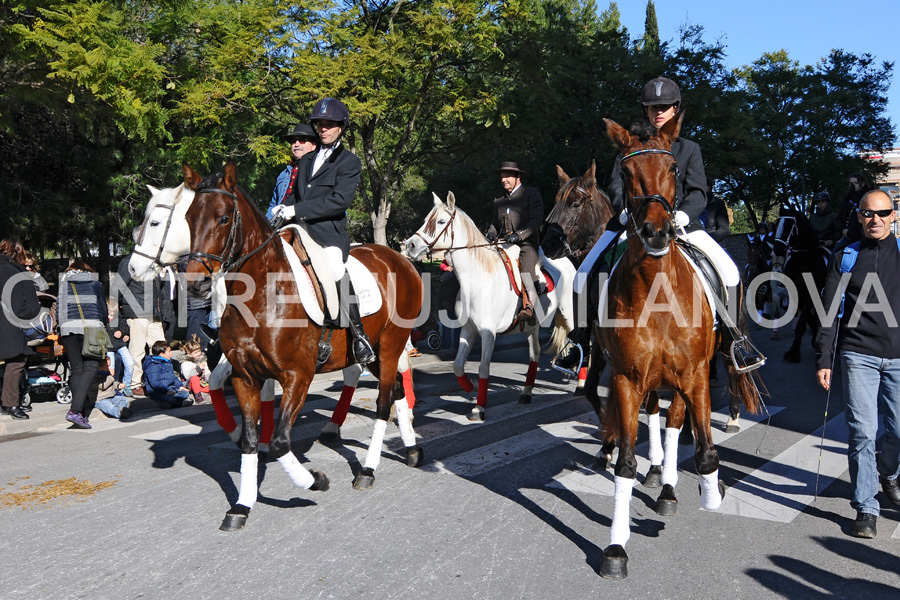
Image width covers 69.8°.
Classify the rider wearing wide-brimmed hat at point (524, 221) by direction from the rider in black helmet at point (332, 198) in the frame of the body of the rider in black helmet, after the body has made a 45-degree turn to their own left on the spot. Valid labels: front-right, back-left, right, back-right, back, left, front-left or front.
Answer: back-left

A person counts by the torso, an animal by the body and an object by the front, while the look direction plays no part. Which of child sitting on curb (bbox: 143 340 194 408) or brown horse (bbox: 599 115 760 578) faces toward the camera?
the brown horse

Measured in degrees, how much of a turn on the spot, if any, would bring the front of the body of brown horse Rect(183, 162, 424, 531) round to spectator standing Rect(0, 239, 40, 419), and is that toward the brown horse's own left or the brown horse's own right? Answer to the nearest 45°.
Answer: approximately 90° to the brown horse's own right

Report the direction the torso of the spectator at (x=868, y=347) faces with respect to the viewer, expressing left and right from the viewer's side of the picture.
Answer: facing the viewer

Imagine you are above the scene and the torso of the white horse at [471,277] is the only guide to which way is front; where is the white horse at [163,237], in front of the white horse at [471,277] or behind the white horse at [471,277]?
in front

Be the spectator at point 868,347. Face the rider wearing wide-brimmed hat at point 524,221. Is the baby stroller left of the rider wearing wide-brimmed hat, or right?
left

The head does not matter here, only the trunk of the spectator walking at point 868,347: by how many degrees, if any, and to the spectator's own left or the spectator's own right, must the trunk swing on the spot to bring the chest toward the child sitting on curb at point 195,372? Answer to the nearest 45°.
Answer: approximately 90° to the spectator's own right

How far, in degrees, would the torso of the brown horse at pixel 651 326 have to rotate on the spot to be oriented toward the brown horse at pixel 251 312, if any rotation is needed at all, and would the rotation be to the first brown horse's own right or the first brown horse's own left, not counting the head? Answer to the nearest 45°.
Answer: approximately 90° to the first brown horse's own right

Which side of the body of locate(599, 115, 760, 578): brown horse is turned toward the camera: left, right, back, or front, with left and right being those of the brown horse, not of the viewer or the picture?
front

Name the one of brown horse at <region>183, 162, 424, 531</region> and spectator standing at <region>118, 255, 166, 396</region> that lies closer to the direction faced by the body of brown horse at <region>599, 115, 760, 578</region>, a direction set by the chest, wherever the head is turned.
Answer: the brown horse

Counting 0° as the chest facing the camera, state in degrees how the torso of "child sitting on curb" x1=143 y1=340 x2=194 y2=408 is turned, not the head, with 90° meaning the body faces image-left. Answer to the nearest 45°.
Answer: approximately 270°

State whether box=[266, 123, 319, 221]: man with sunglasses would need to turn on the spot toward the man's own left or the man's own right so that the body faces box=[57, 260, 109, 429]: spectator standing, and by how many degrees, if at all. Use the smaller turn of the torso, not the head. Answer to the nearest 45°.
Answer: approximately 90° to the man's own right

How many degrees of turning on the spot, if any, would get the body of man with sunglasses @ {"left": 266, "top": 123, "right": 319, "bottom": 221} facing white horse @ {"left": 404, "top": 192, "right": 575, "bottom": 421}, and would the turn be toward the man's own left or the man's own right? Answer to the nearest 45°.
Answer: approximately 180°

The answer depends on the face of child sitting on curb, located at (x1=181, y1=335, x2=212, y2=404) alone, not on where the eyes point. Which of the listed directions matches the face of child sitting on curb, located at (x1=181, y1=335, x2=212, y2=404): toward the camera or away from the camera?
toward the camera

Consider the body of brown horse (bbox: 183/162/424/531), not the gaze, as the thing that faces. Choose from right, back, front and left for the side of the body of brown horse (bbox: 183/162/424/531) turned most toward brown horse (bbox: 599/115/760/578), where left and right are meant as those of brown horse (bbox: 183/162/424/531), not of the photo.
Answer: left

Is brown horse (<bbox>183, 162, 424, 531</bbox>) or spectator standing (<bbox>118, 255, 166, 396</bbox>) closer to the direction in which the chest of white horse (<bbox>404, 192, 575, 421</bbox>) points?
the brown horse

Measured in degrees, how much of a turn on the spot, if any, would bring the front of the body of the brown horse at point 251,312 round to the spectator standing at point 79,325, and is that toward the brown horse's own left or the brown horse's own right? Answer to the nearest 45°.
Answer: approximately 90° to the brown horse's own right

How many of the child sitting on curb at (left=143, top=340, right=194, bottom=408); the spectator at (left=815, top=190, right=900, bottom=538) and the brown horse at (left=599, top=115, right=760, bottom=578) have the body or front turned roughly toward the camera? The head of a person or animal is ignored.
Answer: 2

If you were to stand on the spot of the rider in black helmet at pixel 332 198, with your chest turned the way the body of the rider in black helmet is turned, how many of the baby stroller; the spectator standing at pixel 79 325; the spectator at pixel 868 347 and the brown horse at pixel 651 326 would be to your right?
2

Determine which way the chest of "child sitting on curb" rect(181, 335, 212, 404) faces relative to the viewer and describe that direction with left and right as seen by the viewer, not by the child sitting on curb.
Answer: facing the viewer and to the right of the viewer
